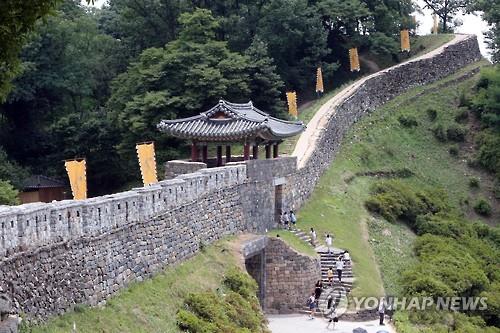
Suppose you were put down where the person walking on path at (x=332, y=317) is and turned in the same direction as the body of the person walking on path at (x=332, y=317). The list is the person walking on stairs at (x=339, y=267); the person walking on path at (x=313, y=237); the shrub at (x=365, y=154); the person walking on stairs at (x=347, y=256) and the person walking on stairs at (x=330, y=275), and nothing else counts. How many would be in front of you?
5

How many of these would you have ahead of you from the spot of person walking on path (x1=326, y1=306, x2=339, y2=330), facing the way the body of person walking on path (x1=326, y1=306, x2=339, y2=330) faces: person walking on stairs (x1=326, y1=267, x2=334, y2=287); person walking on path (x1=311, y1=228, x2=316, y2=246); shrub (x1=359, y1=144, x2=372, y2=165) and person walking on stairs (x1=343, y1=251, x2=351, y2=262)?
4

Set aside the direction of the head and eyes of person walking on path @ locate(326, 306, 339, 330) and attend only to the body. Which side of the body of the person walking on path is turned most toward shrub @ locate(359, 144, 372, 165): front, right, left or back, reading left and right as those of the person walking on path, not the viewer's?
front

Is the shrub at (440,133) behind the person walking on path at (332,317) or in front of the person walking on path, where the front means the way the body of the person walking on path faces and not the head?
in front

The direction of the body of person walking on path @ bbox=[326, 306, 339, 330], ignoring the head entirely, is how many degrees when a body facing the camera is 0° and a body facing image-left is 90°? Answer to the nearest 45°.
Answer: approximately 180°

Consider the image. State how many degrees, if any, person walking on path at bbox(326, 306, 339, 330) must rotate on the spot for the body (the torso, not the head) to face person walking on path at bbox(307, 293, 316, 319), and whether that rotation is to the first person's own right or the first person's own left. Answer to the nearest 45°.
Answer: approximately 45° to the first person's own left

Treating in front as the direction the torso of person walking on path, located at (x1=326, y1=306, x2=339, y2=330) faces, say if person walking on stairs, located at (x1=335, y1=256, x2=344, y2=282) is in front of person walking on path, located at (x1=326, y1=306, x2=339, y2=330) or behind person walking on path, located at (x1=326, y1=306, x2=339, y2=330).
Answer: in front
